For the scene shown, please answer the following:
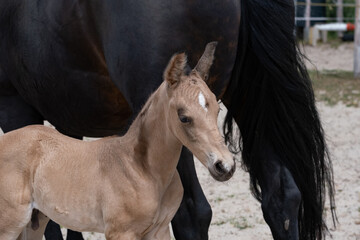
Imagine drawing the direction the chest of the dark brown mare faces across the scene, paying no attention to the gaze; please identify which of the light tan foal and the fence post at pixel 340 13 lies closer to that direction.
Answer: the light tan foal

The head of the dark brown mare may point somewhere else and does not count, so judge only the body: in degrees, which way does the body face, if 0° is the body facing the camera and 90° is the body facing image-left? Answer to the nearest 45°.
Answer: approximately 90°

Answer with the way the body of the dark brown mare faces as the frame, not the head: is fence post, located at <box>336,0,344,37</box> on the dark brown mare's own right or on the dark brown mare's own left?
on the dark brown mare's own right
